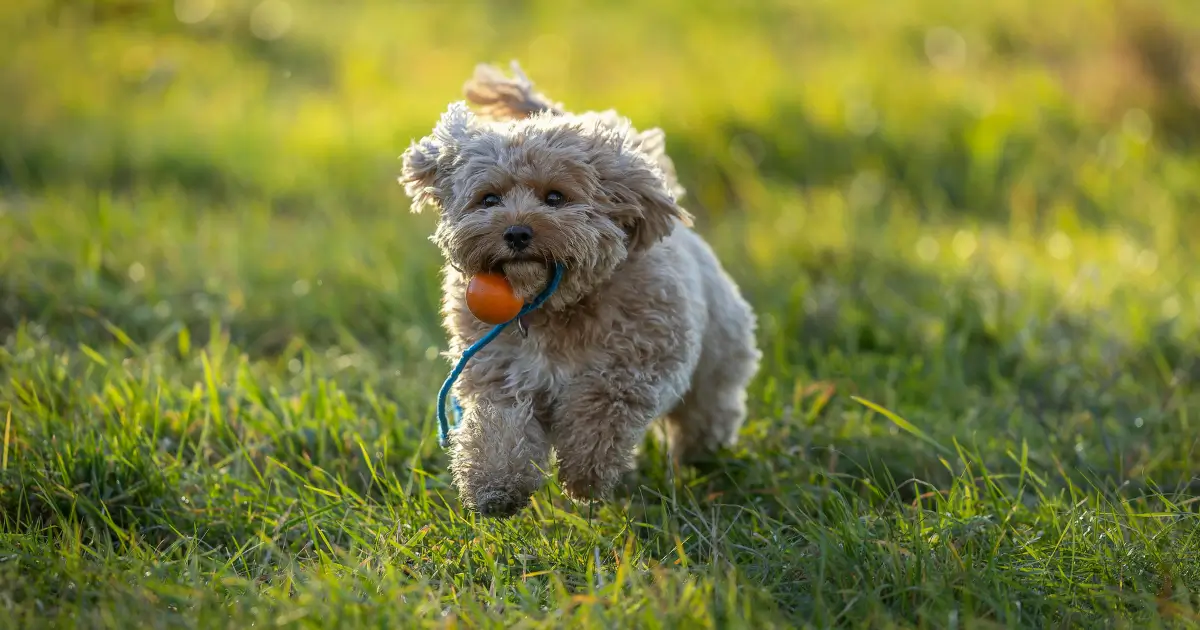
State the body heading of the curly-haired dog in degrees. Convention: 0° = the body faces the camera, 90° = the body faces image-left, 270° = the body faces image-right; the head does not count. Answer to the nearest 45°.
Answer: approximately 45°
